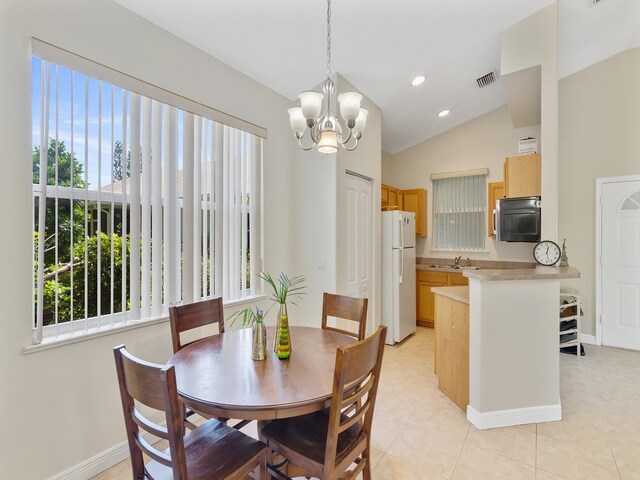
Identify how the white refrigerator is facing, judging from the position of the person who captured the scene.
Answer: facing the viewer and to the right of the viewer

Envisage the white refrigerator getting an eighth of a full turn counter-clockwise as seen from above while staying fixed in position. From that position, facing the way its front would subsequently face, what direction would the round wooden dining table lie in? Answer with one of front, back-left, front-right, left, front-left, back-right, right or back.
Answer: right

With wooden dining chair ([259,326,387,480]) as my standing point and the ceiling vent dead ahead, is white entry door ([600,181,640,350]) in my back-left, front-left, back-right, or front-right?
front-right

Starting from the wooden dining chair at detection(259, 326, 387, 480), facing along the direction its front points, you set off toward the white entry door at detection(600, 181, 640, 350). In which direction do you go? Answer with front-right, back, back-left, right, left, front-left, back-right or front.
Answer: right

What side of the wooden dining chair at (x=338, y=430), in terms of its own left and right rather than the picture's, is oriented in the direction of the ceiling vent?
right

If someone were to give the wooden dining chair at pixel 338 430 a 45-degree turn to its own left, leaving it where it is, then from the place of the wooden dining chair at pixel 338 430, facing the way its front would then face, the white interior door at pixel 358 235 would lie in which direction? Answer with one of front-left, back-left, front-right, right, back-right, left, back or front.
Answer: right

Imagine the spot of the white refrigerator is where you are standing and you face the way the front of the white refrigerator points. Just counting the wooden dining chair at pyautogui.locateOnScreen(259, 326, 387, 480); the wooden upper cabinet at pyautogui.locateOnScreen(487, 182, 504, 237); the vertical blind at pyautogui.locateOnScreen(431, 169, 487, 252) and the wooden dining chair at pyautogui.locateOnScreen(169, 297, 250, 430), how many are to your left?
2

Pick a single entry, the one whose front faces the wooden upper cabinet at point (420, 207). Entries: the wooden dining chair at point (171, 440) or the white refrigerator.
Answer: the wooden dining chair

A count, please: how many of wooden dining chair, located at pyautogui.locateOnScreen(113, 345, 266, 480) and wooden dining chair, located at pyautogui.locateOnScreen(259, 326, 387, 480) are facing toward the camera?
0

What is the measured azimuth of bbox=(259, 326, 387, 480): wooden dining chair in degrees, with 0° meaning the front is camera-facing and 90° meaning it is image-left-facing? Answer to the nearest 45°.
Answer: approximately 135°

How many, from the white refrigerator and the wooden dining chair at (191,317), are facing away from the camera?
0

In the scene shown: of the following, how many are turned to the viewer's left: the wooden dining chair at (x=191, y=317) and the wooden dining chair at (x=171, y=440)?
0

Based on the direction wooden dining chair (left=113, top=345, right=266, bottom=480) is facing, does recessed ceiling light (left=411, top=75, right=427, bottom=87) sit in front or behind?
in front

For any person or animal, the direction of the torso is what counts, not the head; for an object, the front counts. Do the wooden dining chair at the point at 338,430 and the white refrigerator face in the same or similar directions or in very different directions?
very different directions

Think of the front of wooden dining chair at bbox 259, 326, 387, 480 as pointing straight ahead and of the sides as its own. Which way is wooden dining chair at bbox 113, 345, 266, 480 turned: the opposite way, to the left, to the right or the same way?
to the right

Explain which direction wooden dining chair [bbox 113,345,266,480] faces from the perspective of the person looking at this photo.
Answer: facing away from the viewer and to the right of the viewer
